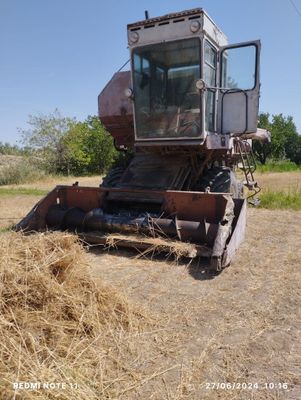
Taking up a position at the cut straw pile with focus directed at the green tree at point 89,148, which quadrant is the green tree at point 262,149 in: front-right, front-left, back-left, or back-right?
front-right

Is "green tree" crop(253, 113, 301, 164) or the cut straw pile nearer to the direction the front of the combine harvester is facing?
the cut straw pile

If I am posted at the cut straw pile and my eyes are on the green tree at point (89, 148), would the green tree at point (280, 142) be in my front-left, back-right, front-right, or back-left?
front-right

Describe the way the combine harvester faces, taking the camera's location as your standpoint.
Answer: facing the viewer and to the left of the viewer

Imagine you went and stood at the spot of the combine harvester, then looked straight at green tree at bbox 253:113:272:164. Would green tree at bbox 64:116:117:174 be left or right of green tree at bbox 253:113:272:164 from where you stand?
left

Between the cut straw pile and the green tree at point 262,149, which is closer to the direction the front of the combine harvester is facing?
the cut straw pile

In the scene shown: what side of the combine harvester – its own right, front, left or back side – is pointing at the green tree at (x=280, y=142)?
back

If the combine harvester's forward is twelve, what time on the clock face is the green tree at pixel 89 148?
The green tree is roughly at 4 o'clock from the combine harvester.

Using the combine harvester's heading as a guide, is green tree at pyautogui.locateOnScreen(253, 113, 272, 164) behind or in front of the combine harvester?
behind

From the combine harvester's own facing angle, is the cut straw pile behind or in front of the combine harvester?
in front
